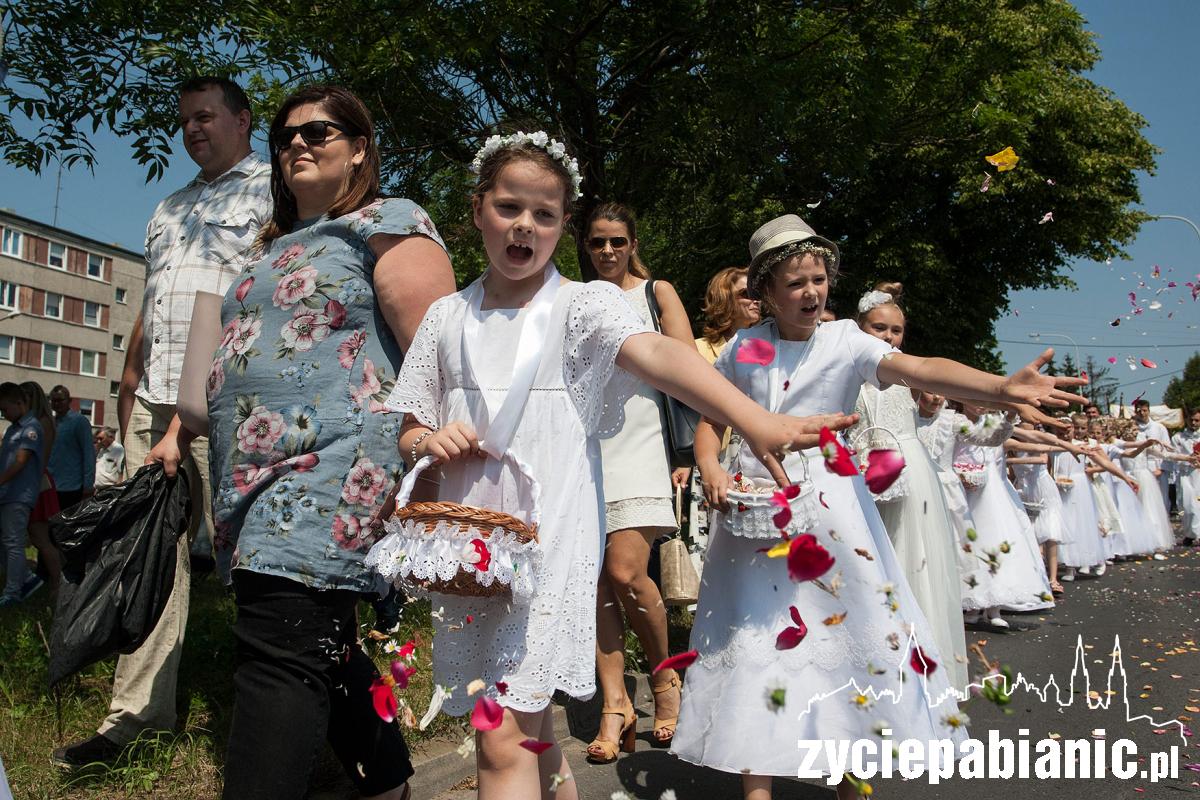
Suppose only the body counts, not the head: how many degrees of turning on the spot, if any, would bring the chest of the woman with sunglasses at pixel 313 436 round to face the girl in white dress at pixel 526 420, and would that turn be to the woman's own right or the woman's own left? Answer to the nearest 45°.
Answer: approximately 90° to the woman's own left

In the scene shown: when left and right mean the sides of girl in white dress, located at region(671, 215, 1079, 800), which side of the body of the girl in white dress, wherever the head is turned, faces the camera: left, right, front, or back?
front

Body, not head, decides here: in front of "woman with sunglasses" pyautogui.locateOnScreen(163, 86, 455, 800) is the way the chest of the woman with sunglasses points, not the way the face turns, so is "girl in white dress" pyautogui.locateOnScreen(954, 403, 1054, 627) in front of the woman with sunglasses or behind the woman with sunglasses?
behind

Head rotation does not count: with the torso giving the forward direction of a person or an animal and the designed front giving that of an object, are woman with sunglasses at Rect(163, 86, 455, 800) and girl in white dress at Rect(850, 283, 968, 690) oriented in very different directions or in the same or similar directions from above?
same or similar directions

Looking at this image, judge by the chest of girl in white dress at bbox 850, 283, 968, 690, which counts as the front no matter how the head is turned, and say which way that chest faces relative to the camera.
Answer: toward the camera

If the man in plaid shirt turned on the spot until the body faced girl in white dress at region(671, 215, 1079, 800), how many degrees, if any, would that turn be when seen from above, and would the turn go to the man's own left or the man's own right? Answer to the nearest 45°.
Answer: approximately 90° to the man's own left

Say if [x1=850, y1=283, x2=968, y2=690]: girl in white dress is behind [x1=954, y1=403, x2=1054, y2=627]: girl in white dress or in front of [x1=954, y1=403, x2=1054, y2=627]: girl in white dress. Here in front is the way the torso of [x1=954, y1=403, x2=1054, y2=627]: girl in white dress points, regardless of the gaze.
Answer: in front

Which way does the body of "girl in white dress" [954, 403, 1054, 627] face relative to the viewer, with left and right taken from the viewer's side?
facing the viewer and to the left of the viewer

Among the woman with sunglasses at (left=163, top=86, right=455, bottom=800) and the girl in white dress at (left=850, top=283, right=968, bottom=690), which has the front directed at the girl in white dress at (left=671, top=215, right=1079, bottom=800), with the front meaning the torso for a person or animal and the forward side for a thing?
the girl in white dress at (left=850, top=283, right=968, bottom=690)

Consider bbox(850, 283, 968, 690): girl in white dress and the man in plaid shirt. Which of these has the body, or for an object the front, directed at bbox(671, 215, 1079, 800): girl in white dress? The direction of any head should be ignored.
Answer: bbox(850, 283, 968, 690): girl in white dress

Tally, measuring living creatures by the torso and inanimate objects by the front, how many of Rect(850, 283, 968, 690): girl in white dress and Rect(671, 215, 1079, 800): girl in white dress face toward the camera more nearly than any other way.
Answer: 2
